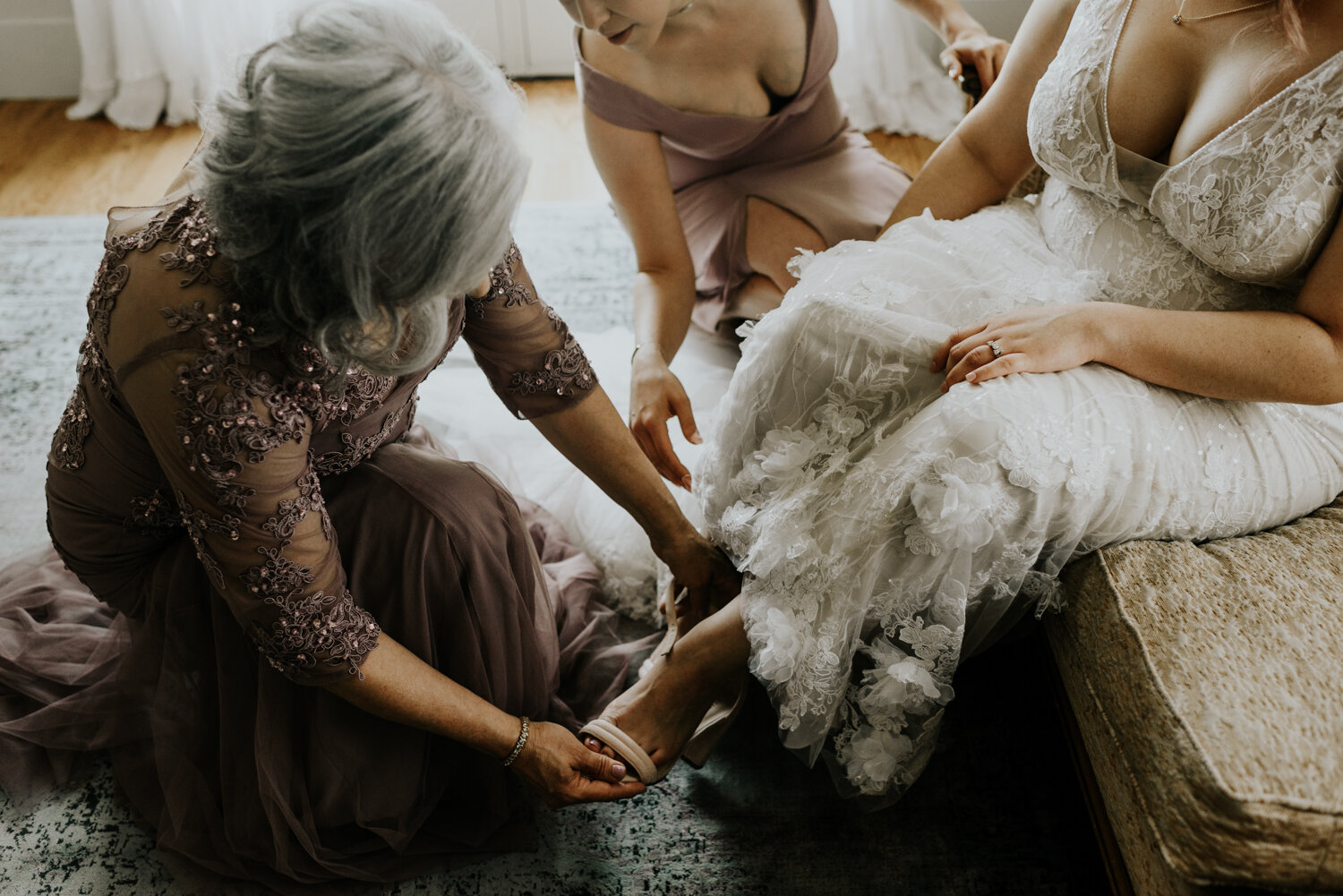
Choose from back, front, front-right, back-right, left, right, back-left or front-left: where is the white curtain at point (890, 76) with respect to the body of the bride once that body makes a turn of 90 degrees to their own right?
front-right

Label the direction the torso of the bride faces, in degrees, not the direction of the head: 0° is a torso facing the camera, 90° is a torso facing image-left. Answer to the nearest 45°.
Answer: approximately 45°
